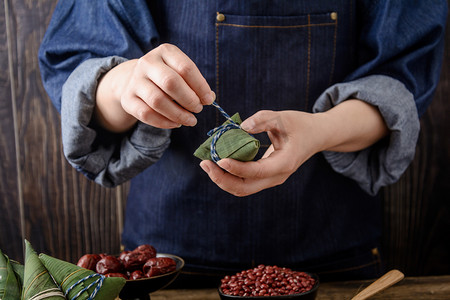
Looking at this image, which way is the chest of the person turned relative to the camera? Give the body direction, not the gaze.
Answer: toward the camera
